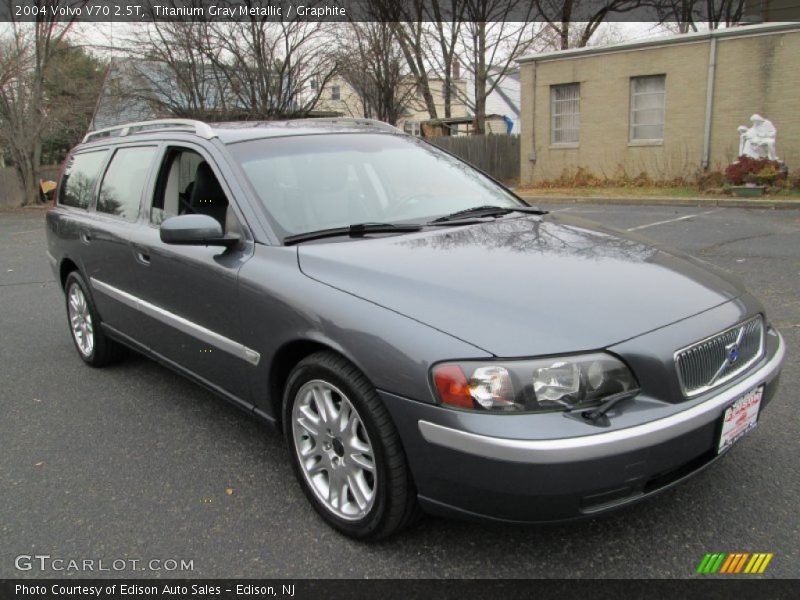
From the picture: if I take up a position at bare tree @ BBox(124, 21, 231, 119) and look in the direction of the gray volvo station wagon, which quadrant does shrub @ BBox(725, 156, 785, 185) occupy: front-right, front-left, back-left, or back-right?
front-left

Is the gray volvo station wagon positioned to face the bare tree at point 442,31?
no

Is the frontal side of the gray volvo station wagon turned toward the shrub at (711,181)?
no

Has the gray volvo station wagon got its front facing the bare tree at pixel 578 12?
no

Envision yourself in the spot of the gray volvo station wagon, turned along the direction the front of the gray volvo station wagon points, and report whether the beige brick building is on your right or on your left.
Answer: on your left

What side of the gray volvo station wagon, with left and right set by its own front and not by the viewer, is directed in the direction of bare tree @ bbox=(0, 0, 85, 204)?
back

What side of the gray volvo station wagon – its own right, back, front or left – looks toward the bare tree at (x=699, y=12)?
left

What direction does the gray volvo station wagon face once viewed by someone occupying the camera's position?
facing the viewer and to the right of the viewer

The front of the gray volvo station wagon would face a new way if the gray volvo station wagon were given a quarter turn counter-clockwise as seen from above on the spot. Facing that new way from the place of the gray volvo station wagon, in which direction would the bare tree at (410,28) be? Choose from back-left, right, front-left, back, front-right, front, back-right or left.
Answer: front-left

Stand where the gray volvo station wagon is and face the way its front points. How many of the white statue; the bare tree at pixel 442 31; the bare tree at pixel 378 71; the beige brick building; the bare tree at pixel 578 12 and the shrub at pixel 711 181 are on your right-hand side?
0

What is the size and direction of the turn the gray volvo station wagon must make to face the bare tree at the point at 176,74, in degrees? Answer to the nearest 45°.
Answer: approximately 135° to its left

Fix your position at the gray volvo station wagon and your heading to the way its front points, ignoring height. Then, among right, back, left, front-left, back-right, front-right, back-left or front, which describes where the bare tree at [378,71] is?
back-left
